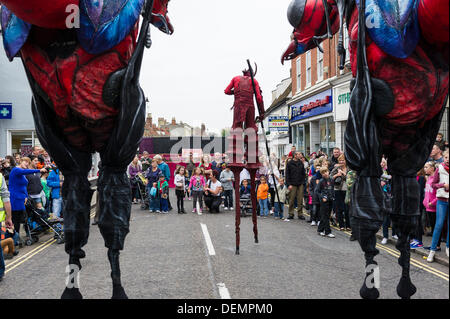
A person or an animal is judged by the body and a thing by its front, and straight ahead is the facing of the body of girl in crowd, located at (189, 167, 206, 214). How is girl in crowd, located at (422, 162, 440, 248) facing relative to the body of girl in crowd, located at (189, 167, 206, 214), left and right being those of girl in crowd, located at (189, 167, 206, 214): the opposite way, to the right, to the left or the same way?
to the right

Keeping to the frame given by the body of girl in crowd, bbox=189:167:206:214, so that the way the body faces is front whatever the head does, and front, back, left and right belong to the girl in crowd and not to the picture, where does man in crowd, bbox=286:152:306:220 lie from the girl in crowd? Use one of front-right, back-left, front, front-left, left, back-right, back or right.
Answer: front-left

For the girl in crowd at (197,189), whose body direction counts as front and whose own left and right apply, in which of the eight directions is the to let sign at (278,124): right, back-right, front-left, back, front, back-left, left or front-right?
back-left

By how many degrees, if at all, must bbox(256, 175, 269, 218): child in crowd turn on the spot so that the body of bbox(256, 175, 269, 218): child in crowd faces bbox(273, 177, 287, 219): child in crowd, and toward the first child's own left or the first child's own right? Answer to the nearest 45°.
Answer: approximately 45° to the first child's own left

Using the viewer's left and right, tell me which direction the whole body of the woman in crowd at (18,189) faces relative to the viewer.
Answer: facing to the right of the viewer

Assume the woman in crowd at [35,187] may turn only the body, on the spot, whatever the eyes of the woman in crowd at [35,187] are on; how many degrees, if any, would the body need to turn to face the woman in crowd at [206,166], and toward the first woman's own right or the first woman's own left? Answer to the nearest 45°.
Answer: approximately 90° to the first woman's own left
